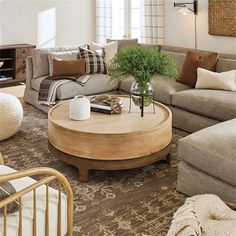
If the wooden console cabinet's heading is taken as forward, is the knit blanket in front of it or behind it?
in front

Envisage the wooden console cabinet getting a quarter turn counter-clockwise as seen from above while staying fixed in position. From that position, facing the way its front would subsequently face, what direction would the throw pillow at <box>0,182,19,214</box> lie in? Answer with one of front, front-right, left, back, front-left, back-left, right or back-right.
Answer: back-right

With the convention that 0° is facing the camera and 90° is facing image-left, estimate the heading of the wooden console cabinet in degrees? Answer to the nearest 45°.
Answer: approximately 315°

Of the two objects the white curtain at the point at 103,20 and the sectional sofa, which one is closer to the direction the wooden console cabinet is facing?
the sectional sofa
